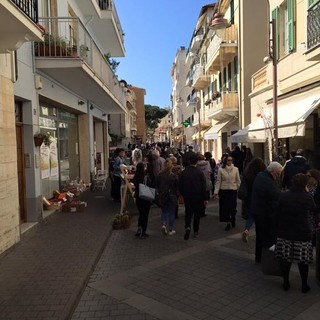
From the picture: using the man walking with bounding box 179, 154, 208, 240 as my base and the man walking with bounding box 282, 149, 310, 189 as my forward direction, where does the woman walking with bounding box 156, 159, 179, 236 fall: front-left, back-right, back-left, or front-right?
back-left

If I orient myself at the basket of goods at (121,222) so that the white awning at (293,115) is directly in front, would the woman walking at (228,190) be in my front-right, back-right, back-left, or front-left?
front-right

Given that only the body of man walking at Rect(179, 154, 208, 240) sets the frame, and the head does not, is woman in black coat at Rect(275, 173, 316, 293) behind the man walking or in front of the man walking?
behind

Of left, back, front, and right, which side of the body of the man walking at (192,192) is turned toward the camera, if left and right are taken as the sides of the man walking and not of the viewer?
back

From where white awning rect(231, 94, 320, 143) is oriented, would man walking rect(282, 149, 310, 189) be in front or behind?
in front

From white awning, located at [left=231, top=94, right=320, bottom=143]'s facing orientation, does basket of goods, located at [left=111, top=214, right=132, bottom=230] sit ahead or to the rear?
ahead

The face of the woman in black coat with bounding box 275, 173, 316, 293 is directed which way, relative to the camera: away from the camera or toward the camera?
away from the camera

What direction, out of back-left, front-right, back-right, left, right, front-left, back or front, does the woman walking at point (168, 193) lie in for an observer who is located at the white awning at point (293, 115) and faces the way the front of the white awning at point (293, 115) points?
front

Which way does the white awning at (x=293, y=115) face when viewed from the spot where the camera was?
facing the viewer and to the left of the viewer

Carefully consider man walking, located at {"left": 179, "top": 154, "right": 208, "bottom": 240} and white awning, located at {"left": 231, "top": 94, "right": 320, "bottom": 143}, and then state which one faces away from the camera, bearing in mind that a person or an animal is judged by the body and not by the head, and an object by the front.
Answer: the man walking

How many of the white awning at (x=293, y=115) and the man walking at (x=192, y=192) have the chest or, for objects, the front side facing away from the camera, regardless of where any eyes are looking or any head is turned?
1

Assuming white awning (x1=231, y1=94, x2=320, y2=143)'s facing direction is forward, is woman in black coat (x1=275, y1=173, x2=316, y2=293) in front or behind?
in front

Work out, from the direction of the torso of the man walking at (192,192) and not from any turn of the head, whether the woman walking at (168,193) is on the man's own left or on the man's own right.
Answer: on the man's own left
